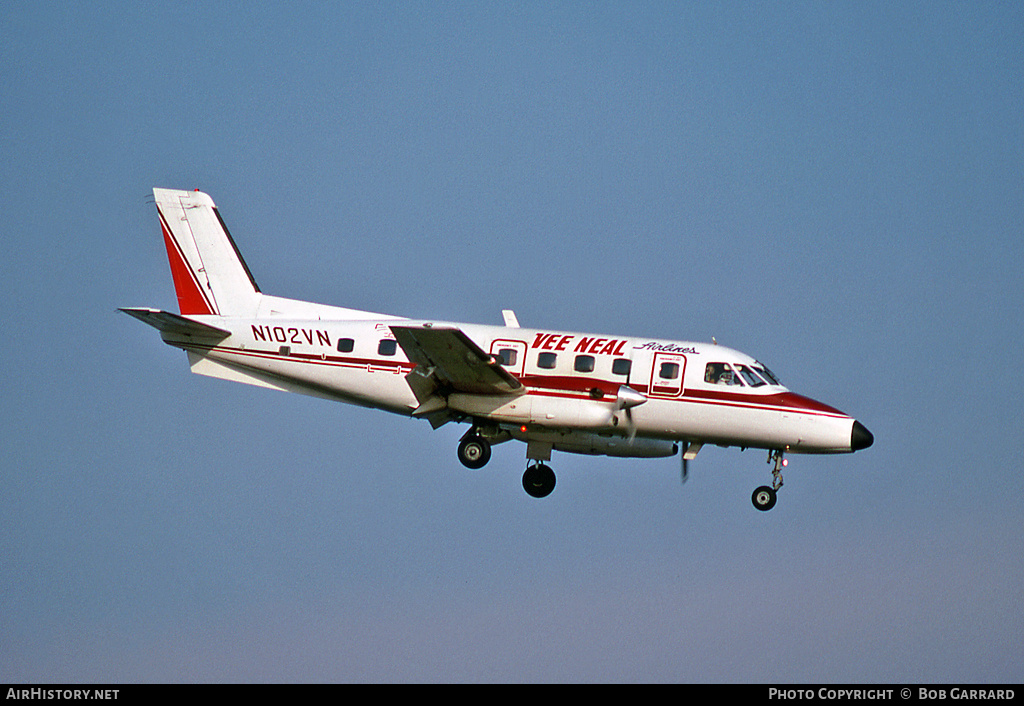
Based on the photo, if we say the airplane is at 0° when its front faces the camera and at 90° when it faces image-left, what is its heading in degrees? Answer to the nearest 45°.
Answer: approximately 270°
